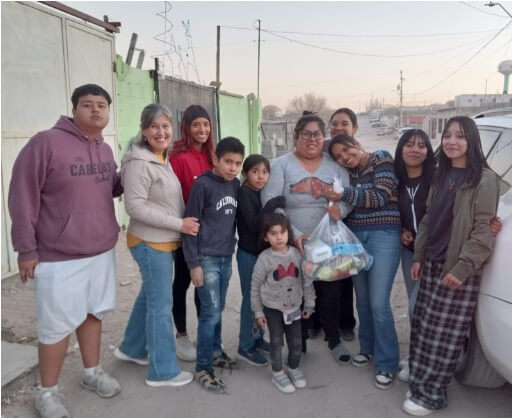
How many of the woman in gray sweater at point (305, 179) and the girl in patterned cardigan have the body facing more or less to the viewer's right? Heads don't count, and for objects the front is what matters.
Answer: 0

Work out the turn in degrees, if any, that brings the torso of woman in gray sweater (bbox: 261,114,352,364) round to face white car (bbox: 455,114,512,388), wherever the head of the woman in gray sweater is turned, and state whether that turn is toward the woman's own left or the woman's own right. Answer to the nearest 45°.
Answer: approximately 45° to the woman's own left

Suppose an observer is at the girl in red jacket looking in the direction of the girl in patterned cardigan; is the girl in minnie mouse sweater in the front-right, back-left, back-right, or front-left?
front-right

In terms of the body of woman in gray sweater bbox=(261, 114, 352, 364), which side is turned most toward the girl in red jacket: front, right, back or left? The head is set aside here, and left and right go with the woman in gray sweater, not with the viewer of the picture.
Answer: right

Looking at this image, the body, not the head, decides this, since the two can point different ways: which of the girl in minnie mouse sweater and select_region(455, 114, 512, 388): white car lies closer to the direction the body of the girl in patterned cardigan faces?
the girl in minnie mouse sweater

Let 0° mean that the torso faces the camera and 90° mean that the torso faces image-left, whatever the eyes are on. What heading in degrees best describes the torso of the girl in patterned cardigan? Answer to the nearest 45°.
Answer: approximately 45°

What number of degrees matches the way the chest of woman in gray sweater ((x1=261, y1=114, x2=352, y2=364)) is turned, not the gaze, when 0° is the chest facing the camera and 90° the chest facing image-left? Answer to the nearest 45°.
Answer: approximately 0°

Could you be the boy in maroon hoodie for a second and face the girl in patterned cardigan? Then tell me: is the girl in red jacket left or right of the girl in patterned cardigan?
left

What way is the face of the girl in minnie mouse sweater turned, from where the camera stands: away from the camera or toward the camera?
toward the camera

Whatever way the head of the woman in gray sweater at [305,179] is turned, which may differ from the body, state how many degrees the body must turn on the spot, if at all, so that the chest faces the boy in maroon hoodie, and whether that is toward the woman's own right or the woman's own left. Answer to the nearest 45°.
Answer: approximately 45° to the woman's own right

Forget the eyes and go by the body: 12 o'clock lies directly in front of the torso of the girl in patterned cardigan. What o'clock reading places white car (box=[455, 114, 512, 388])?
The white car is roughly at 9 o'clock from the girl in patterned cardigan.
